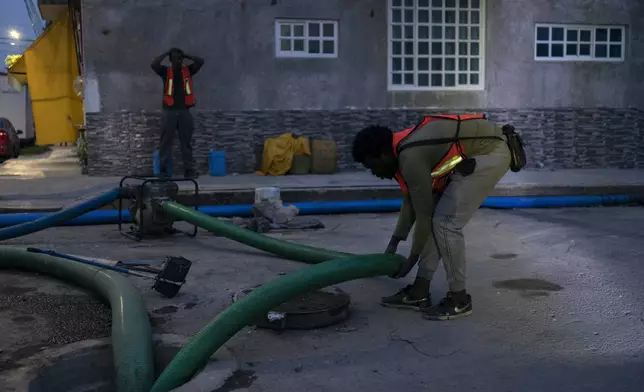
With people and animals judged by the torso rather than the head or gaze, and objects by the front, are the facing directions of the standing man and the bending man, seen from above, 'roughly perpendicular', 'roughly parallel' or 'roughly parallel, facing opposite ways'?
roughly perpendicular

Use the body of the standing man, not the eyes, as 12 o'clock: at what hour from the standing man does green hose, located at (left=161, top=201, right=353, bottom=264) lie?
The green hose is roughly at 12 o'clock from the standing man.

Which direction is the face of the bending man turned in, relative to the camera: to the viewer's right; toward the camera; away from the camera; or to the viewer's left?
to the viewer's left

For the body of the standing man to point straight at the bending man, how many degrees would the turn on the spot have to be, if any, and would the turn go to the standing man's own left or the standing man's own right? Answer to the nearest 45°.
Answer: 0° — they already face them

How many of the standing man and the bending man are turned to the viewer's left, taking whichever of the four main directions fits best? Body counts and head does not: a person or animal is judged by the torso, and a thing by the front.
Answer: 1

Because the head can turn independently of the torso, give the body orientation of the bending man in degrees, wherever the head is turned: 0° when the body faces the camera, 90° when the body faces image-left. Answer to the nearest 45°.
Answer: approximately 90°

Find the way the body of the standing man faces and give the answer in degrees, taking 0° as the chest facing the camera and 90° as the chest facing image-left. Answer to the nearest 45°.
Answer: approximately 0°

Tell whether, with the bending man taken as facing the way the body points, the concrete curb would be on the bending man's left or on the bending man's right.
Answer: on the bending man's right

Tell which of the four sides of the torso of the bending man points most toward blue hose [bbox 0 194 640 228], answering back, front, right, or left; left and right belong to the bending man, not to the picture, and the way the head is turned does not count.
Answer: right
